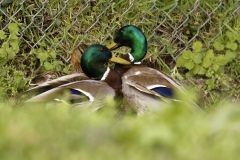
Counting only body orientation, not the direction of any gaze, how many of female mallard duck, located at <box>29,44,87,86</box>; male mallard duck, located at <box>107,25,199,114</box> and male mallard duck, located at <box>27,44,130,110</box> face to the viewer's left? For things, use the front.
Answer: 1

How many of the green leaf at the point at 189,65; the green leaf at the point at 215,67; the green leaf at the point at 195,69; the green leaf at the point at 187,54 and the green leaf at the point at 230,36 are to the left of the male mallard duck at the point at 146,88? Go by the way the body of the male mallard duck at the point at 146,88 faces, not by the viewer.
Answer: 0

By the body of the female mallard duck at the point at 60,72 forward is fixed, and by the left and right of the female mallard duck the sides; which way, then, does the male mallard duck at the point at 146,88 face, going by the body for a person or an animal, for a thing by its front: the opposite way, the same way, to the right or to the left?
the opposite way

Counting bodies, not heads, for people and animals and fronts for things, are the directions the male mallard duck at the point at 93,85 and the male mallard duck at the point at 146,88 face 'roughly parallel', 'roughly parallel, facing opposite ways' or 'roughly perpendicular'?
roughly parallel, facing opposite ways

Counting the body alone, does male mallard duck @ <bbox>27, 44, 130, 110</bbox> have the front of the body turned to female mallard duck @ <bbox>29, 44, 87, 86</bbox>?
no

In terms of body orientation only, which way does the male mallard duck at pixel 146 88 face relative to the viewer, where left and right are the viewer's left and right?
facing to the left of the viewer

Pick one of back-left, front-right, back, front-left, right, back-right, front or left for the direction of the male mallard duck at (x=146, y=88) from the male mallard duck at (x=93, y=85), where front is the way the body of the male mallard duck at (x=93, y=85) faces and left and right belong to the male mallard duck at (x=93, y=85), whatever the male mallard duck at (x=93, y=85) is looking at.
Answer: front

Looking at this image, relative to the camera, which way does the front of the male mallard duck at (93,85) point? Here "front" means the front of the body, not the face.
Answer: to the viewer's right

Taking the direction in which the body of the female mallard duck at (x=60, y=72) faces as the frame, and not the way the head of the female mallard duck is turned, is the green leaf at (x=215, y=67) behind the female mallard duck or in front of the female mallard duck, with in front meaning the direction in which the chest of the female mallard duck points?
in front

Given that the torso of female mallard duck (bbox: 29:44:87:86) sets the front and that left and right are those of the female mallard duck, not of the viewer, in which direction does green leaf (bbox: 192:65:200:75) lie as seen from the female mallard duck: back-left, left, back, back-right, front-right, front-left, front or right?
front

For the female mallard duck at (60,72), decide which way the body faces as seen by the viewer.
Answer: to the viewer's right
